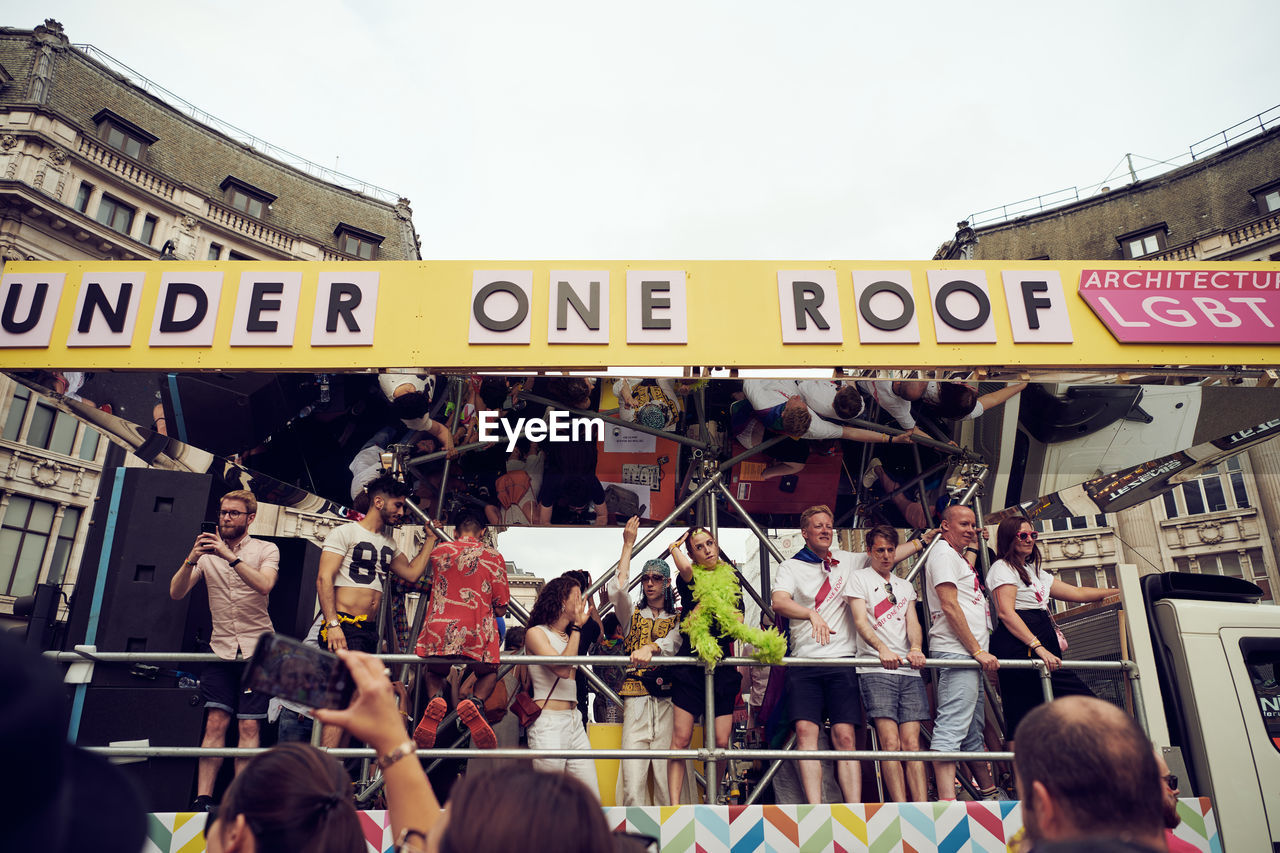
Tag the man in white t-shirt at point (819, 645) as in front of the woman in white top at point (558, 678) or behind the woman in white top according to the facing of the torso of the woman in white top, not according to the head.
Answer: in front

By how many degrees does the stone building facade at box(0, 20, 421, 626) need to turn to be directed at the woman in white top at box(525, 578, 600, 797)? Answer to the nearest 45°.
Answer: approximately 45° to its right

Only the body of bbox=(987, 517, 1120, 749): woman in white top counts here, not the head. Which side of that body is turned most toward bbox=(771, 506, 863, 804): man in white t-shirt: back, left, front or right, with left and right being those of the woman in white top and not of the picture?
right

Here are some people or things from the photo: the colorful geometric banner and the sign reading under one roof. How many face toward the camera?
2

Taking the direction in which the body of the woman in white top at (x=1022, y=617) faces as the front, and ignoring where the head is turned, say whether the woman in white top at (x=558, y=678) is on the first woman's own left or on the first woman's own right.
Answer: on the first woman's own right

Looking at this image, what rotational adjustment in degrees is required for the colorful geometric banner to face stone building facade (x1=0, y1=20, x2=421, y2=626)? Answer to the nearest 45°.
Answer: approximately 135° to its right

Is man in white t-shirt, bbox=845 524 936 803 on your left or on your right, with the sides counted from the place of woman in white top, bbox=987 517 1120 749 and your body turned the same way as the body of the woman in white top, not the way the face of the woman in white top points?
on your right

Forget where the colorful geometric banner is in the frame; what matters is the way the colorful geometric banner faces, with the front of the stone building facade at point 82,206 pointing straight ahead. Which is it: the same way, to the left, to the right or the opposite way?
to the right

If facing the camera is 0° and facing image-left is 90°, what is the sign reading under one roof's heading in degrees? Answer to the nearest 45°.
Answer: approximately 0°
